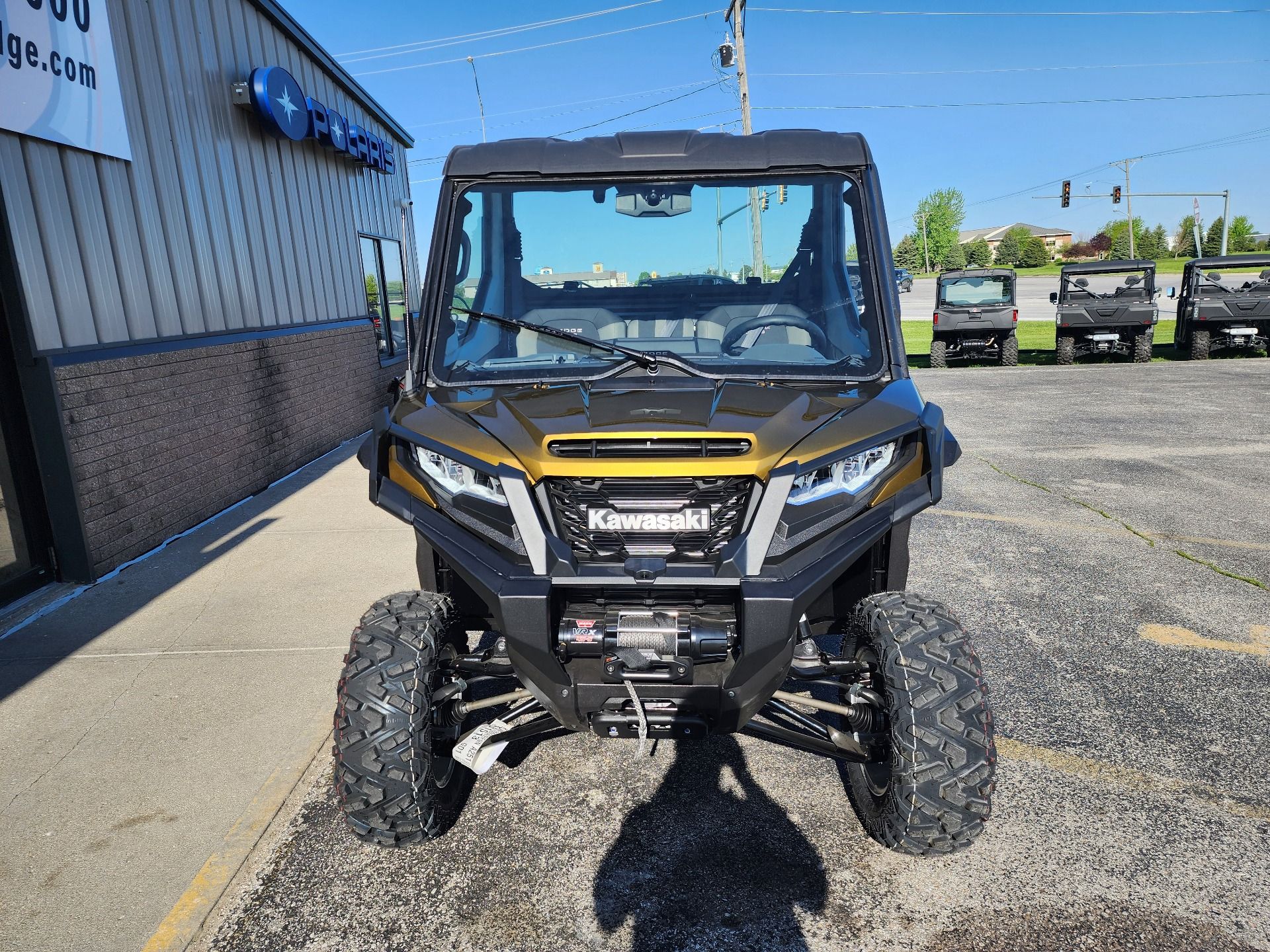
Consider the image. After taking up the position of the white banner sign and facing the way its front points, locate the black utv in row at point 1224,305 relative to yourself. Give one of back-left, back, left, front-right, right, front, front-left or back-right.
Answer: front-left

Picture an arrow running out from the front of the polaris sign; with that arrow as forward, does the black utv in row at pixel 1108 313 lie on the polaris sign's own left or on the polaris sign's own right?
on the polaris sign's own left

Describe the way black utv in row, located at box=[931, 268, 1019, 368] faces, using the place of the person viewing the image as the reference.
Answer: facing away from the viewer

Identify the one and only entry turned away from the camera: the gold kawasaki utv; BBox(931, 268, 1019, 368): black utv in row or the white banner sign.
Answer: the black utv in row

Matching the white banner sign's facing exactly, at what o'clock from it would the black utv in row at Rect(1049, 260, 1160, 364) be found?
The black utv in row is roughly at 10 o'clock from the white banner sign.

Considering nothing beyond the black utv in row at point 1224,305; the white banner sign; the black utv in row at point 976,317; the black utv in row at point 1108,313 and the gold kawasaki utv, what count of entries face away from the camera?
3

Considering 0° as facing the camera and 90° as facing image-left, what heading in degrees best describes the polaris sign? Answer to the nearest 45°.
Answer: approximately 315°

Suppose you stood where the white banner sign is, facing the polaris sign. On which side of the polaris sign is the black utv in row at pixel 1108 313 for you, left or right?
right

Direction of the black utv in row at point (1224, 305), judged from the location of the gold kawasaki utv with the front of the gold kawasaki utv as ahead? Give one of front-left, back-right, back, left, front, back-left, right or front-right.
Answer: back-left

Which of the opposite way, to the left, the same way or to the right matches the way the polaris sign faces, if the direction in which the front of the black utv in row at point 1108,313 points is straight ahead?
to the right

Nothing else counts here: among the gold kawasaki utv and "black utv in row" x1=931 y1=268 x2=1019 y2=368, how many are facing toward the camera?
1

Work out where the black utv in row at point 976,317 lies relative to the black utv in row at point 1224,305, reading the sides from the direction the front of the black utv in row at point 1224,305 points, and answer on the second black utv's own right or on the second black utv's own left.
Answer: on the second black utv's own left

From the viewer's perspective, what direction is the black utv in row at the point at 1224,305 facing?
away from the camera
